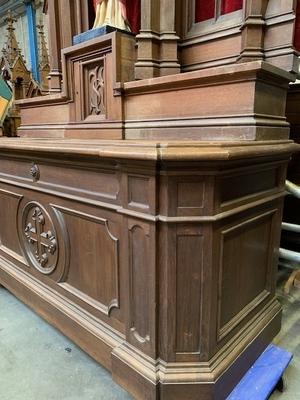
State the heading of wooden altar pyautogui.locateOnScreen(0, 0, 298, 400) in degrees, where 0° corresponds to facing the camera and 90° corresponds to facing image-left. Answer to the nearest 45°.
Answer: approximately 45°
